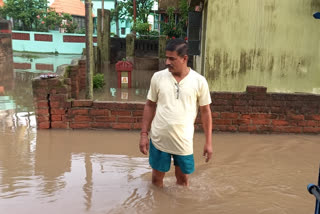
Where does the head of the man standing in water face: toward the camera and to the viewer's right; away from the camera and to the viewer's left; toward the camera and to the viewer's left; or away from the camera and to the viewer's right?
toward the camera and to the viewer's left

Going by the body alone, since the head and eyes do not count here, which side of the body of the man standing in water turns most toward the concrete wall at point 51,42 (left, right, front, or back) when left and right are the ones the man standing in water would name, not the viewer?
back

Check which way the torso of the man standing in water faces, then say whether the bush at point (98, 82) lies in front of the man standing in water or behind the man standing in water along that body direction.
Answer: behind

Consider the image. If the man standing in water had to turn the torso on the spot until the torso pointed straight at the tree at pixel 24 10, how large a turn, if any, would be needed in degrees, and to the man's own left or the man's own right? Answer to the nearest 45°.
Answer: approximately 135° to the man's own right

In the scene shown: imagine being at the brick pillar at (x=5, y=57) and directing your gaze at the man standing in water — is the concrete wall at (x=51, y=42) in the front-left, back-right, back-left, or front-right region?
back-left

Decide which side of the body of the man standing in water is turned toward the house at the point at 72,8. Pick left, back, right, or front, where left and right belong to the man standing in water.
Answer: back

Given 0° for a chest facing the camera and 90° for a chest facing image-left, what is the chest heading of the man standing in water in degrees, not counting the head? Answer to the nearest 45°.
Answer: approximately 0°

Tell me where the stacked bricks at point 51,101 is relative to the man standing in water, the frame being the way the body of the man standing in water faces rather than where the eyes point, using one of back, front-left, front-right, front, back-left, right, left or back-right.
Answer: back-right
